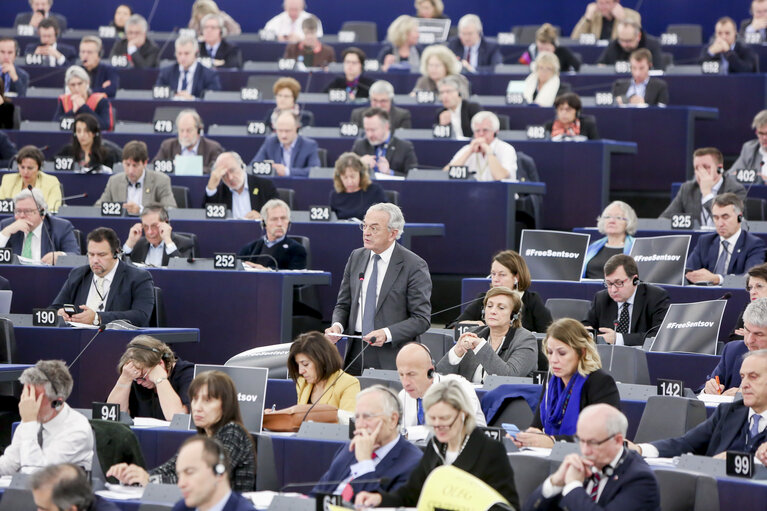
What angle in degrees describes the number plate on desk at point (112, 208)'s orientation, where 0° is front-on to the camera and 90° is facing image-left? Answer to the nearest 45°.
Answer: approximately 0°

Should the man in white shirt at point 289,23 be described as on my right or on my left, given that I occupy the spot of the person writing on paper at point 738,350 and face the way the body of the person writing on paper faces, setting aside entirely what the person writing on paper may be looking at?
on my right

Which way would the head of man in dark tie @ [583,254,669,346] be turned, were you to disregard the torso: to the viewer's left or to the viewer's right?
to the viewer's left

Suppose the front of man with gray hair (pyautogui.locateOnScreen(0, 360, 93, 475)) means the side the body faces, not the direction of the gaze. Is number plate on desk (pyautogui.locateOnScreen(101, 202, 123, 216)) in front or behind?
behind

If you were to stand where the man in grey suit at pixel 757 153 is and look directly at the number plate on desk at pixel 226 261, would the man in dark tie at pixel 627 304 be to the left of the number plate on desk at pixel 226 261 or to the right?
left

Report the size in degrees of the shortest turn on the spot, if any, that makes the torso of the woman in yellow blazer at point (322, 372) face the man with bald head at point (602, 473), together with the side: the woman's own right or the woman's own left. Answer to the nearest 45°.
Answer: approximately 90° to the woman's own left

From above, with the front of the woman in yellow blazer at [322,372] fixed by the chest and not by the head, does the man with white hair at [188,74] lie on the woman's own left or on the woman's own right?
on the woman's own right

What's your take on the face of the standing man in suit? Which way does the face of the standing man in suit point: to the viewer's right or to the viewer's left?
to the viewer's left

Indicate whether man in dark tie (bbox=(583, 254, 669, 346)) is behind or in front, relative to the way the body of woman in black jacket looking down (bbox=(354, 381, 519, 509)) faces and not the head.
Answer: behind

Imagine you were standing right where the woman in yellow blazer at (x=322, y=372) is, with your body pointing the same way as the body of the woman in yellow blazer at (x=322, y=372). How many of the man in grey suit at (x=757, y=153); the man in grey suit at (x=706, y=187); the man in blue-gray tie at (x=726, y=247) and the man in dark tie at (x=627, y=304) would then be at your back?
4

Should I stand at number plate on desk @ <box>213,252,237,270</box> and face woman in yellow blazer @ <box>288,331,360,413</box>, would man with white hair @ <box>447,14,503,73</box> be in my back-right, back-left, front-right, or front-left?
back-left
